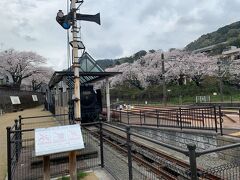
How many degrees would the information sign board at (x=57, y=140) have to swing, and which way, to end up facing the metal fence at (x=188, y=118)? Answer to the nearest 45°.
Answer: approximately 135° to its left

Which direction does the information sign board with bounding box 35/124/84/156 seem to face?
toward the camera

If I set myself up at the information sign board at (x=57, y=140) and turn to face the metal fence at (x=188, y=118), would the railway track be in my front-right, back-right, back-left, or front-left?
front-right

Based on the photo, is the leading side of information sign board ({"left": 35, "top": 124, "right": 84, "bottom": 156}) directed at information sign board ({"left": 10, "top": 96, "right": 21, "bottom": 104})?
no

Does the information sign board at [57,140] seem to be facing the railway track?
no
